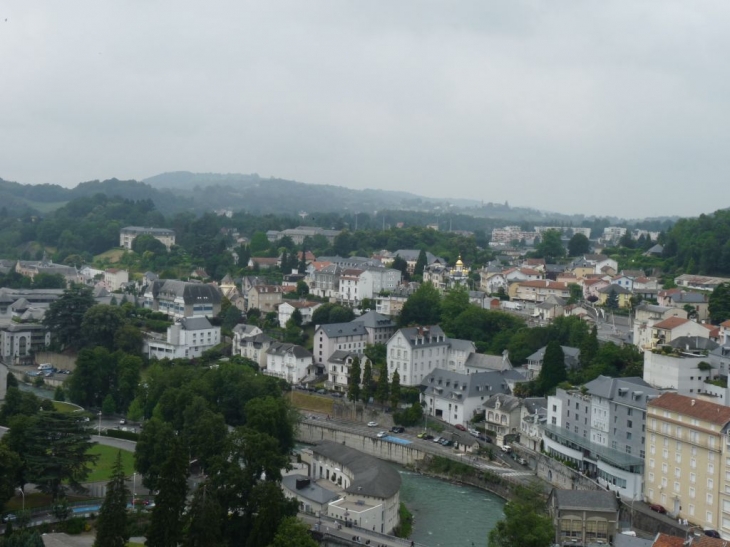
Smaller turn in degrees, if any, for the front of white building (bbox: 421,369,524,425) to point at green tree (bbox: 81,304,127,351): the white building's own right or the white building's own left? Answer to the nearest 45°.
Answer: approximately 90° to the white building's own right

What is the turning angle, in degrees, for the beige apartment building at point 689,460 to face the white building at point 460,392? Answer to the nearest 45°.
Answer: approximately 90° to its right

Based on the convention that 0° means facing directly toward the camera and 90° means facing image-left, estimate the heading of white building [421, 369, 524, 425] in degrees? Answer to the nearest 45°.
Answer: approximately 45°

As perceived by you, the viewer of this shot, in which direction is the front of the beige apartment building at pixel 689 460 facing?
facing the viewer and to the left of the viewer

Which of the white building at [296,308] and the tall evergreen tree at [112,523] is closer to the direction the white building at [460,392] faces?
the tall evergreen tree

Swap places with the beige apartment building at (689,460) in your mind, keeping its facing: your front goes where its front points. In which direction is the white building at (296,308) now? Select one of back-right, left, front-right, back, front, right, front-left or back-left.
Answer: right

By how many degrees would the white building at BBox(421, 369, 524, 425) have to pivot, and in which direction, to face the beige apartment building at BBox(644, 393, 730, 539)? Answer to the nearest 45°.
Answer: approximately 90° to its left

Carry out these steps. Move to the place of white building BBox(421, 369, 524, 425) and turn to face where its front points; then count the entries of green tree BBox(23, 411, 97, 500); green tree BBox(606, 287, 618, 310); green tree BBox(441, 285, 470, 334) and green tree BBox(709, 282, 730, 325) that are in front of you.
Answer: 1

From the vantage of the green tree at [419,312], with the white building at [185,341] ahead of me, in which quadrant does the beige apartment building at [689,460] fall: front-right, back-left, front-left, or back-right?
back-left

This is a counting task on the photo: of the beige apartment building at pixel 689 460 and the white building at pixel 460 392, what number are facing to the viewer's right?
0

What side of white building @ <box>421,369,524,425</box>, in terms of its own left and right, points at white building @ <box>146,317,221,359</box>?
right

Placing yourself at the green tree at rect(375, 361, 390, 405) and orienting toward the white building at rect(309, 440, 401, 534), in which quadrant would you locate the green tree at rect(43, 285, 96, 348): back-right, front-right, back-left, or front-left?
back-right

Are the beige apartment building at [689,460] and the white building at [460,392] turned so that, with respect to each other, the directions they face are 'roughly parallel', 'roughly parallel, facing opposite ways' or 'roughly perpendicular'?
roughly parallel

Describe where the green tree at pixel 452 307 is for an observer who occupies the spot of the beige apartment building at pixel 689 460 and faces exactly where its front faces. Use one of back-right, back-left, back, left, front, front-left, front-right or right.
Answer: right

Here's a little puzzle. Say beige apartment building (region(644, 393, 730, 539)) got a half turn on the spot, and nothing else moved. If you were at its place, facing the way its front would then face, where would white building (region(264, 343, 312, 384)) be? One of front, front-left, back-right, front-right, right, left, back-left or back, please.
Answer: left

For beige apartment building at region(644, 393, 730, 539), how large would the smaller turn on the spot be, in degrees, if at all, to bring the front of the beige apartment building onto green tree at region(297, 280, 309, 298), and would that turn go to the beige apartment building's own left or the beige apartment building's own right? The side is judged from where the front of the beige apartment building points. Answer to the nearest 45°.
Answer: approximately 90° to the beige apartment building's own right
